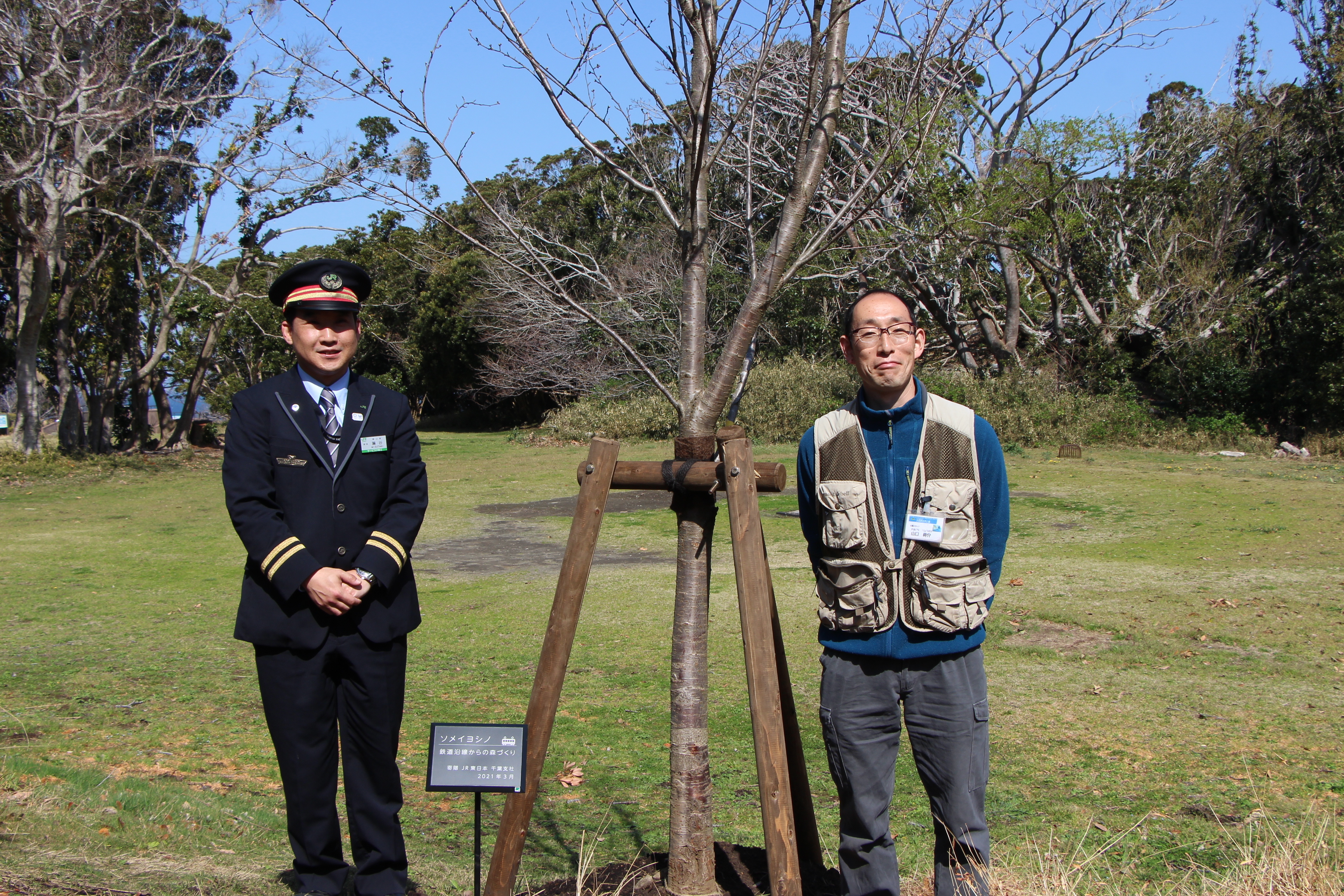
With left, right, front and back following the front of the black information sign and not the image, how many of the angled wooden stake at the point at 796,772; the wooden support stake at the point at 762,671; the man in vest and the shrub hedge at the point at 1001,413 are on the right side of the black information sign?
0

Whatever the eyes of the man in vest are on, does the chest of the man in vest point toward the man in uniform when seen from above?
no

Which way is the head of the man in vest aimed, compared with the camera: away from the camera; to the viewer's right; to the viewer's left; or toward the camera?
toward the camera

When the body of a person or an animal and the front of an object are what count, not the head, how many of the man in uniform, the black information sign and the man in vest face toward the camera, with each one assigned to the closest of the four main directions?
3

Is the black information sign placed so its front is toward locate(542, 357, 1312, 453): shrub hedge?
no

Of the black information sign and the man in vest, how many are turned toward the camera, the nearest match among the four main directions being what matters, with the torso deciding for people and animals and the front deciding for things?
2

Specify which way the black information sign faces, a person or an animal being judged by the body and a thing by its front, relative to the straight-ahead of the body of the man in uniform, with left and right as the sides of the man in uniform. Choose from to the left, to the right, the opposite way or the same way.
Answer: the same way

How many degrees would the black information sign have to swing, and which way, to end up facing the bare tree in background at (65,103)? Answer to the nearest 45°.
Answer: approximately 180°

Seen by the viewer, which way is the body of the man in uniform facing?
toward the camera

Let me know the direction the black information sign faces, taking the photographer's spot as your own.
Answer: facing the viewer

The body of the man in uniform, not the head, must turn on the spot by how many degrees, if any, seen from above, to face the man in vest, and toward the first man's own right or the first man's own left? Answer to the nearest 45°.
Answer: approximately 45° to the first man's own left

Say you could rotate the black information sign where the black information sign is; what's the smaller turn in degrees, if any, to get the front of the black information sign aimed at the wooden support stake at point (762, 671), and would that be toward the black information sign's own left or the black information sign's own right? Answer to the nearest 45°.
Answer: approximately 90° to the black information sign's own left

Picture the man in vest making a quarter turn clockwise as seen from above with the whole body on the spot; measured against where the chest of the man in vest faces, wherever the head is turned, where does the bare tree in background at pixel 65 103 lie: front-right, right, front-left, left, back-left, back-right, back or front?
front-right

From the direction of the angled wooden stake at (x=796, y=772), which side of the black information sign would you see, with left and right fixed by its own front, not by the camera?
left

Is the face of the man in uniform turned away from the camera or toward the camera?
toward the camera
